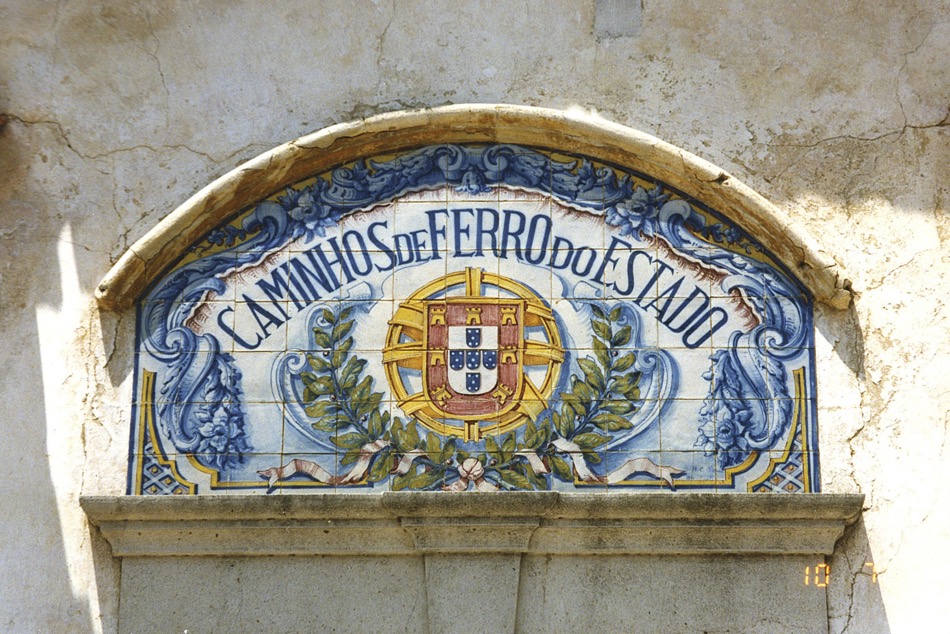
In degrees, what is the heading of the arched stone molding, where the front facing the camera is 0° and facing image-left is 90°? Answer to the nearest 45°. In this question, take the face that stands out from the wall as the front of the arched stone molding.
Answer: approximately 0°

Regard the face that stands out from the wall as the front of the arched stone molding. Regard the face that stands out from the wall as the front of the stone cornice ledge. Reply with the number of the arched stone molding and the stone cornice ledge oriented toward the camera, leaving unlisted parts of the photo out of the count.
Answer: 2

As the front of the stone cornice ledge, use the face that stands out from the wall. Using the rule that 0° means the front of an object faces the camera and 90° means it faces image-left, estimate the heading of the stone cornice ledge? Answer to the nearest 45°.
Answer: approximately 0°
